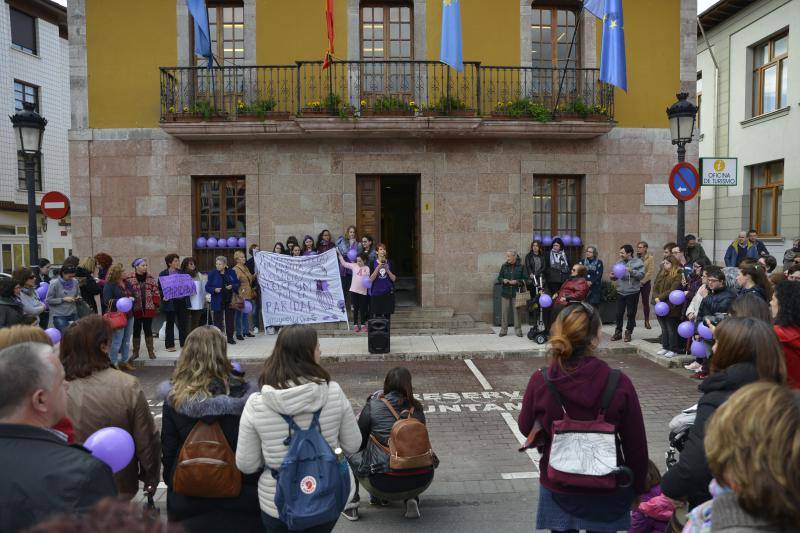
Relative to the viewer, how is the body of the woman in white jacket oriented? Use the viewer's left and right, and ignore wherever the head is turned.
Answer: facing away from the viewer

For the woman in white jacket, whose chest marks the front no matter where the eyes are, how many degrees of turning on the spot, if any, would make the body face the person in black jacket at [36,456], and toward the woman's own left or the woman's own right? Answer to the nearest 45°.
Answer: approximately 135° to the woman's own left

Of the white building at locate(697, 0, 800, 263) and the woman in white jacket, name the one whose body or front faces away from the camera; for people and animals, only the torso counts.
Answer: the woman in white jacket

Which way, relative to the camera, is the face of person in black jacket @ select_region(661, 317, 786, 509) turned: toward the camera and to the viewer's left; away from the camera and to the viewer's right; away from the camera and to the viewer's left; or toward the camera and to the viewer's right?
away from the camera and to the viewer's left

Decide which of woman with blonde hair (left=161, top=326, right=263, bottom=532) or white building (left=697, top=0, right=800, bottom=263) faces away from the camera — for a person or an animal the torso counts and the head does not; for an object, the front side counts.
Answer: the woman with blonde hair

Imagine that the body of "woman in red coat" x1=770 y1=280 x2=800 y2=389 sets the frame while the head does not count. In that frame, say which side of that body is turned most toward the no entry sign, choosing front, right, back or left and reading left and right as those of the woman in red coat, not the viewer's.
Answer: front

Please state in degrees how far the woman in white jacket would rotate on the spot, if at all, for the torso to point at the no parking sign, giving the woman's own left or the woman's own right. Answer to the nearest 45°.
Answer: approximately 45° to the woman's own right

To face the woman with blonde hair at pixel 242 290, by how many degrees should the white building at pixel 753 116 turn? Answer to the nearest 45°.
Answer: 0° — it already faces them

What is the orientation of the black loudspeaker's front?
toward the camera

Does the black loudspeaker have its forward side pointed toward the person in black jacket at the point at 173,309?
no

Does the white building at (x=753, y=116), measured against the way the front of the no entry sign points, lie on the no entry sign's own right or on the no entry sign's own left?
on the no entry sign's own left

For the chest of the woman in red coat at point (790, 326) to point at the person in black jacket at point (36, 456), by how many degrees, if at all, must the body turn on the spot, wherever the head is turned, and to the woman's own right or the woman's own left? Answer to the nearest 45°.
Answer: approximately 45° to the woman's own left

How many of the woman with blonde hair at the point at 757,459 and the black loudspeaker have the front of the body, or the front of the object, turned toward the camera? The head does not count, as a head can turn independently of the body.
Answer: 1

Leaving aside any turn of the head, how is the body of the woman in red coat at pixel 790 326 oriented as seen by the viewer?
to the viewer's left

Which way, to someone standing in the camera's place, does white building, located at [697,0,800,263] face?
facing the viewer and to the left of the viewer

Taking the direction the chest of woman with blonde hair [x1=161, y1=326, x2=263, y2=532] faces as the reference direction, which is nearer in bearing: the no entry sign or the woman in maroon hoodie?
the no entry sign

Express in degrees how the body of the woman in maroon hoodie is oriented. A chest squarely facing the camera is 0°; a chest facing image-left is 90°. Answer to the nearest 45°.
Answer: approximately 180°

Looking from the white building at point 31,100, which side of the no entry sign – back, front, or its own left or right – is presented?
back
